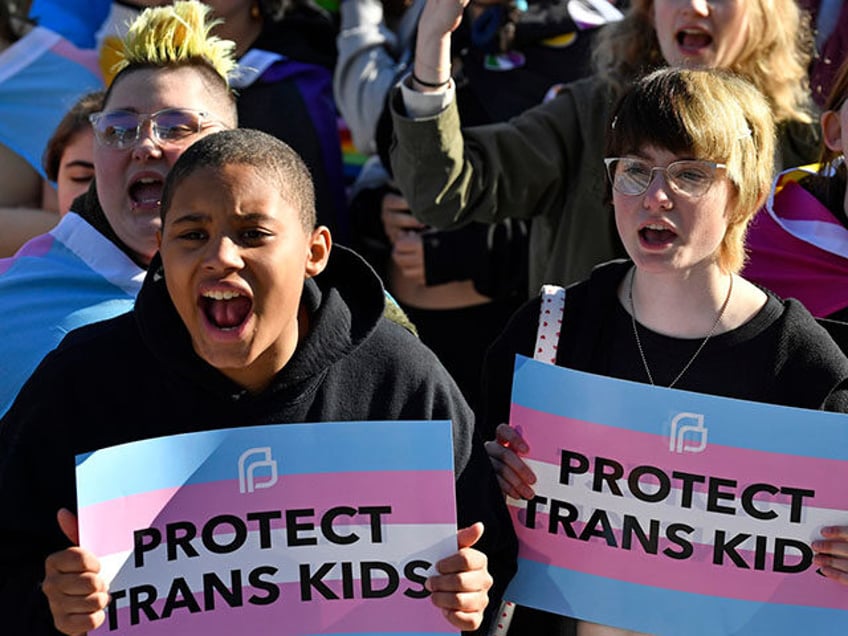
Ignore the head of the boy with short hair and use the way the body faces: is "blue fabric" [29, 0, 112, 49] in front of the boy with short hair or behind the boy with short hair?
behind

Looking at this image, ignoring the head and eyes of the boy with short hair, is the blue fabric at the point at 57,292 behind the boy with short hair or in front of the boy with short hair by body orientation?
behind

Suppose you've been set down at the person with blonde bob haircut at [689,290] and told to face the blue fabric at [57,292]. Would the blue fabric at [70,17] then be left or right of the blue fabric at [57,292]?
right

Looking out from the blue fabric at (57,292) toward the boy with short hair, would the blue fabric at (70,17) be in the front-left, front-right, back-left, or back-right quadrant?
back-left

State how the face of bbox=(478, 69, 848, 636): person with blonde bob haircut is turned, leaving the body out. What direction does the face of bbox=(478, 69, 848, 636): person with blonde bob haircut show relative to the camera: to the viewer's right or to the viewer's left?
to the viewer's left

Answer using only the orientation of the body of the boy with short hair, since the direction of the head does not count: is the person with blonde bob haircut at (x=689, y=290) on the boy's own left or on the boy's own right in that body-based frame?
on the boy's own left

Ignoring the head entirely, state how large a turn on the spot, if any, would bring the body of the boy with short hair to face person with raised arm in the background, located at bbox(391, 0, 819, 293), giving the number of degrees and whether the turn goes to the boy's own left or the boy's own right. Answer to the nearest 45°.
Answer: approximately 135° to the boy's own left

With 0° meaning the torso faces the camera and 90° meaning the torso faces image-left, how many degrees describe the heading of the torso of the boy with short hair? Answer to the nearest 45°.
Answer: approximately 0°

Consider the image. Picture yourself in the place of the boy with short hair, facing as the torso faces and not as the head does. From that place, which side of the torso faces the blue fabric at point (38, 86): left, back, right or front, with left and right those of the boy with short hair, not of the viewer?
back
